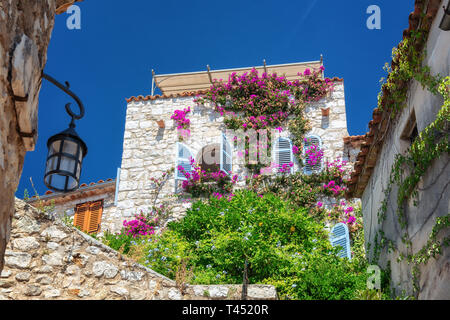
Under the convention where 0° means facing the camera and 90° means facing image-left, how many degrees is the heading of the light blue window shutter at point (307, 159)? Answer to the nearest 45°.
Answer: approximately 0°

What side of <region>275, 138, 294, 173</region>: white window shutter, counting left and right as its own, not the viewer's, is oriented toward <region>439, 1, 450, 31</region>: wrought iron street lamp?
front

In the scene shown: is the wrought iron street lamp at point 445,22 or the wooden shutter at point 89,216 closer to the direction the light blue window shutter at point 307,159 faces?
the wrought iron street lamp

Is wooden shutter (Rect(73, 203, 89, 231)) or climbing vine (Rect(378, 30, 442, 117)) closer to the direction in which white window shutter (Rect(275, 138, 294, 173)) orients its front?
the climbing vine

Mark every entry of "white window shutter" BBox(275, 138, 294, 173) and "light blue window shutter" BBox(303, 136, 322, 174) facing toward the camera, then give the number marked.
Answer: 2

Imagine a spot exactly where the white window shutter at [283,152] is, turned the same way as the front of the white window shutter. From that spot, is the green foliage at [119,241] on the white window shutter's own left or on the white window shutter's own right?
on the white window shutter's own right

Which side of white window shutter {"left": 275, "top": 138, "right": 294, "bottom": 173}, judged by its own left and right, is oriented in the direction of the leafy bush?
front

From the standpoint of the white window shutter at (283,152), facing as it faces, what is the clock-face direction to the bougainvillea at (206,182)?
The bougainvillea is roughly at 3 o'clock from the white window shutter.

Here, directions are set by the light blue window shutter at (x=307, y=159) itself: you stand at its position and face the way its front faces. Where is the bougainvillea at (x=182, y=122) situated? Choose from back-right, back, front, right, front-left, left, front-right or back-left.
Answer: right

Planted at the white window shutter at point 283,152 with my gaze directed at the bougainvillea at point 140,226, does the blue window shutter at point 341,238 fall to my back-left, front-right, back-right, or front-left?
back-left
